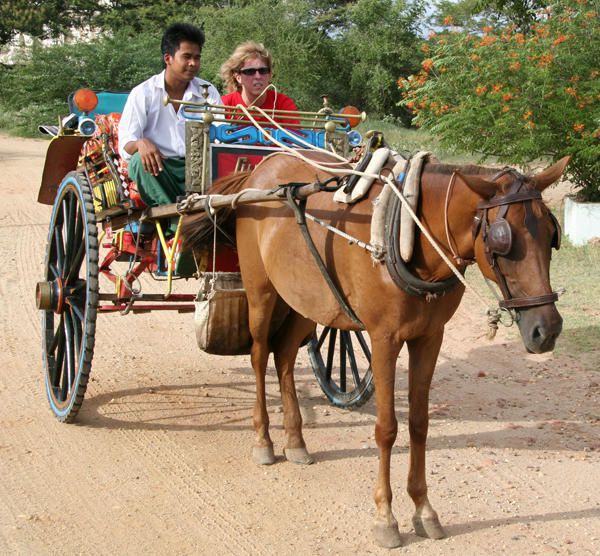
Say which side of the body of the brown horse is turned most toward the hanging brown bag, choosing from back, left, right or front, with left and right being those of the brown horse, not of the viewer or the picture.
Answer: back

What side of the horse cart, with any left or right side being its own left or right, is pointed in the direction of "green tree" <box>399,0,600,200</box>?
left

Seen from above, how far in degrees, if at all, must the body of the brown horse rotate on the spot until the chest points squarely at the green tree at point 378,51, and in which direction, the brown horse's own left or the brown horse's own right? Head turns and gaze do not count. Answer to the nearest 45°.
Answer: approximately 135° to the brown horse's own left

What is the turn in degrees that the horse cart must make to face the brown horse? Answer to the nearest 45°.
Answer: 0° — it already faces it

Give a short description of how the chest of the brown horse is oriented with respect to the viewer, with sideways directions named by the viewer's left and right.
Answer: facing the viewer and to the right of the viewer

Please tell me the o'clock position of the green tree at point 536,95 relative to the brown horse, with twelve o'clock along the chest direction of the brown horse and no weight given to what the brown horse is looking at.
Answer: The green tree is roughly at 8 o'clock from the brown horse.

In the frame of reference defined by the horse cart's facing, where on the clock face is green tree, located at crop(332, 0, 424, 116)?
The green tree is roughly at 8 o'clock from the horse cart.

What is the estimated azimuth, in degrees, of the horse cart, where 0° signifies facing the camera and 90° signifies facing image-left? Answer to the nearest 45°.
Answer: approximately 315°

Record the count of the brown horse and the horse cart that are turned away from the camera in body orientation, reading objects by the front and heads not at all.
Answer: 0

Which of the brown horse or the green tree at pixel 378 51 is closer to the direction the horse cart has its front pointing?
the brown horse

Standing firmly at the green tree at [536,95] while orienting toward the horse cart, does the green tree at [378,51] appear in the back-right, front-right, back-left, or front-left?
back-right

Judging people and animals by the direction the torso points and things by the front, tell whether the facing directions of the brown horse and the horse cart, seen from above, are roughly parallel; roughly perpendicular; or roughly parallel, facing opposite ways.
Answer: roughly parallel
